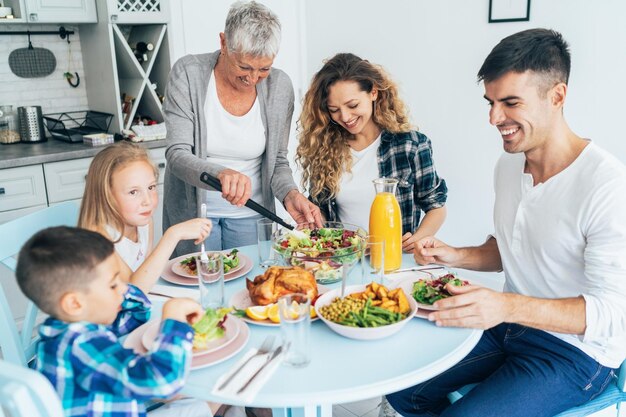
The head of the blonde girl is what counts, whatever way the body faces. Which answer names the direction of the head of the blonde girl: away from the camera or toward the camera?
toward the camera

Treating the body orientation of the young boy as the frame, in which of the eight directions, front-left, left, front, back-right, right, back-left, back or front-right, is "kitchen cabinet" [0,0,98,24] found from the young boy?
left

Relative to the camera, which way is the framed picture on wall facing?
toward the camera

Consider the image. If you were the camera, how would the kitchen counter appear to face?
facing the viewer and to the right of the viewer

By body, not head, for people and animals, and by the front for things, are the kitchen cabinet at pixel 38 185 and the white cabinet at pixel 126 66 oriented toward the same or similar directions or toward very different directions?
same or similar directions

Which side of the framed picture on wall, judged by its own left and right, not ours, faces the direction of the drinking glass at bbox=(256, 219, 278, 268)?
front

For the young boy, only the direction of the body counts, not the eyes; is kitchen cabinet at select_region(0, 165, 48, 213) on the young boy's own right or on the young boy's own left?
on the young boy's own left

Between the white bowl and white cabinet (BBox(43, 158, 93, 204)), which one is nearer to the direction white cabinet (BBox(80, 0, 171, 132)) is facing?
the white bowl

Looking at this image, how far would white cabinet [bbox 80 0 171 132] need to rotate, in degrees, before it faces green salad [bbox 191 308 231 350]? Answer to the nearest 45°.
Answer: approximately 45° to its right

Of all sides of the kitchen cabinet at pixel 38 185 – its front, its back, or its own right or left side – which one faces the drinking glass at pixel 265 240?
front

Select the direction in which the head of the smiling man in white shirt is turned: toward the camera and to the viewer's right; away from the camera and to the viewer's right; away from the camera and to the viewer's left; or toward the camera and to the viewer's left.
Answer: toward the camera and to the viewer's left

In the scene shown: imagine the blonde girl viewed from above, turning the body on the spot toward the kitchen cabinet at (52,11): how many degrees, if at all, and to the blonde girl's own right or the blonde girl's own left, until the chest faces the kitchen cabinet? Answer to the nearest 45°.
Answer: approximately 135° to the blonde girl's own left

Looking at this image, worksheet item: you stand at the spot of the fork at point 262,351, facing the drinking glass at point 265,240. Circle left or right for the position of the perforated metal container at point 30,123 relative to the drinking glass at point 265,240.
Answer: left

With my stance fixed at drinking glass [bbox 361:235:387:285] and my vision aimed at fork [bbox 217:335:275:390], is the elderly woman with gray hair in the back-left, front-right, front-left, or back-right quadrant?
back-right

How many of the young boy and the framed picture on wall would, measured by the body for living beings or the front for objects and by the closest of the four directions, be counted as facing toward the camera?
1

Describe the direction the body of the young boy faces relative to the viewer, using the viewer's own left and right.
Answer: facing to the right of the viewer

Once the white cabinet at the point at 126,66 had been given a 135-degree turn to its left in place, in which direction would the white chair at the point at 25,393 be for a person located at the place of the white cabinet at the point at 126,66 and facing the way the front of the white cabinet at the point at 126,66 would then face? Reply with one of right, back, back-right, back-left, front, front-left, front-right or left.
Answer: back

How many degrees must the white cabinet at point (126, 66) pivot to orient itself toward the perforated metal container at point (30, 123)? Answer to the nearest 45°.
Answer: approximately 135° to its right

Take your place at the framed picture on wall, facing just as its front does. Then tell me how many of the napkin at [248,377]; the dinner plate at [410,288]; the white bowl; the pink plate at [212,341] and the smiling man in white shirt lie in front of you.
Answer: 5
